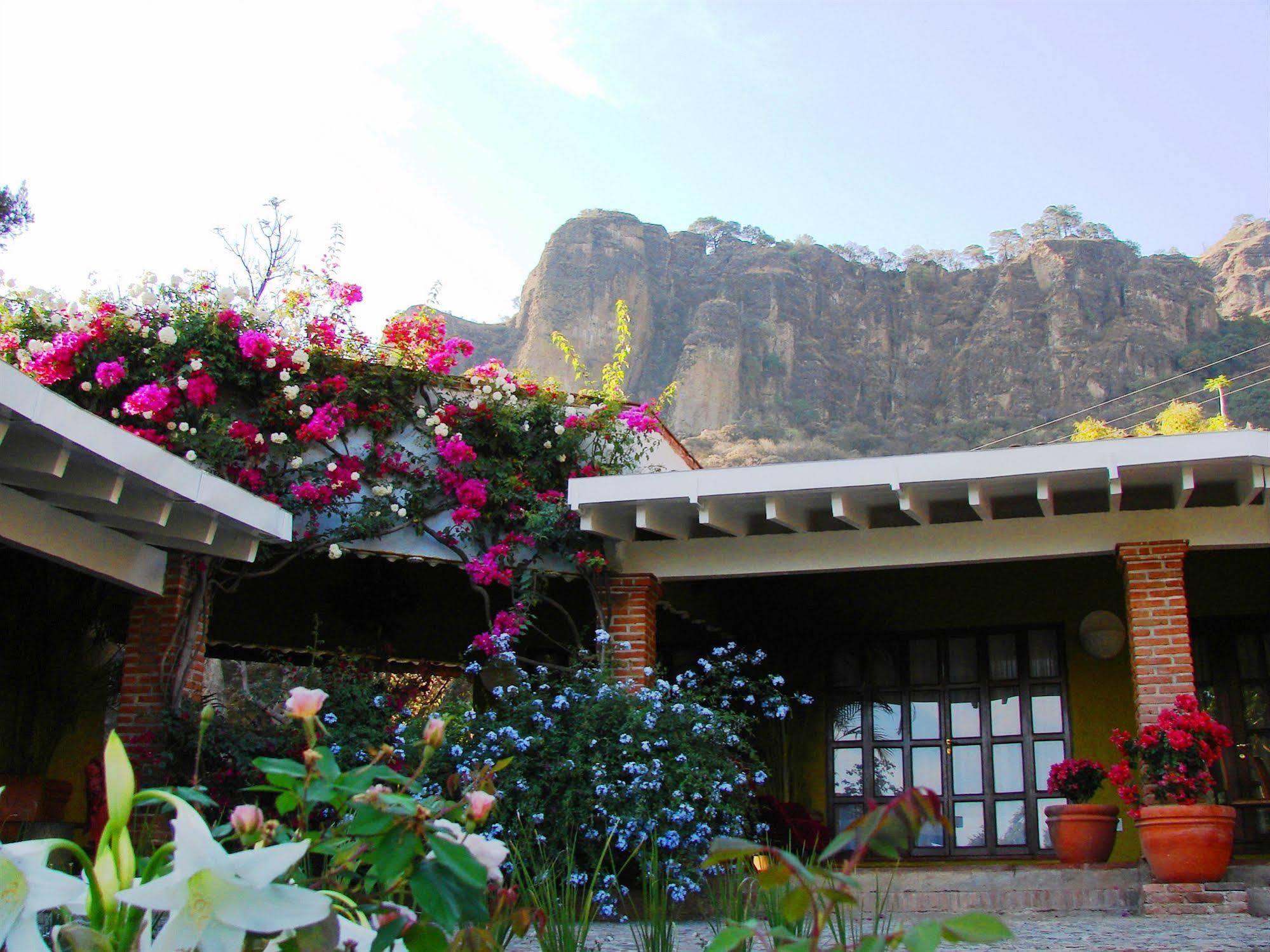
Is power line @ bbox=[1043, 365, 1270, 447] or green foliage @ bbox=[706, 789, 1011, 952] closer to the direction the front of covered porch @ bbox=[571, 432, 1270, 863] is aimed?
the green foliage

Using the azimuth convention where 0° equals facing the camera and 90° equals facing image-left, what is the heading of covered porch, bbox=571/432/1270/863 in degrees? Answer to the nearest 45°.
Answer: approximately 0°

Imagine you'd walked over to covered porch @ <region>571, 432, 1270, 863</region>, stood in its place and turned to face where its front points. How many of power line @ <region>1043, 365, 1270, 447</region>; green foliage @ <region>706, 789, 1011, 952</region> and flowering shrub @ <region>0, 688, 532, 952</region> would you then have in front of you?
2

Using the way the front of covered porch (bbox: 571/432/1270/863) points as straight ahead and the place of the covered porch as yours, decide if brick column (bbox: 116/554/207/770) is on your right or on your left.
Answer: on your right

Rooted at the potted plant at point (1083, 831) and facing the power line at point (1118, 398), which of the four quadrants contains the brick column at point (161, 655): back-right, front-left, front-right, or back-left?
back-left

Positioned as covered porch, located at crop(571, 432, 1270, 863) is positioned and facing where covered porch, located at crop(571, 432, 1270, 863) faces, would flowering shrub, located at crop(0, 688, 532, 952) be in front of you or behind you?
in front

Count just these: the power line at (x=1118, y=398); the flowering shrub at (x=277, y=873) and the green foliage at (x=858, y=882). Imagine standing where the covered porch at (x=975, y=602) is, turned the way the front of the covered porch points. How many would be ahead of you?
2

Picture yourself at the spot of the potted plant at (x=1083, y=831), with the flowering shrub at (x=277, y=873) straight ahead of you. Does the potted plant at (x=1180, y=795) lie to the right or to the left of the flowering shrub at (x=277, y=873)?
left

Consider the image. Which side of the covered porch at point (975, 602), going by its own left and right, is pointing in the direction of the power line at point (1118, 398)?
back

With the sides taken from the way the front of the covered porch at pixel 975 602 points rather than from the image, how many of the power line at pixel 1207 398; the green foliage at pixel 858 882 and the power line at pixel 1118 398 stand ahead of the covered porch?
1

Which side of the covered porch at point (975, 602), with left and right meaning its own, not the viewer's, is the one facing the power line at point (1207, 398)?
back

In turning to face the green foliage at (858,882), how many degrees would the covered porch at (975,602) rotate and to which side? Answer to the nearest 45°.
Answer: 0° — it already faces it

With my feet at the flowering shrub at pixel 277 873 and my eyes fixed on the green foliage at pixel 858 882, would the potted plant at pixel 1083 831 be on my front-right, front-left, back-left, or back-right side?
front-left

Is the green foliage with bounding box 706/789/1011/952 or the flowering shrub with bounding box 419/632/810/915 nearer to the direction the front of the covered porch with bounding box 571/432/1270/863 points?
the green foliage
